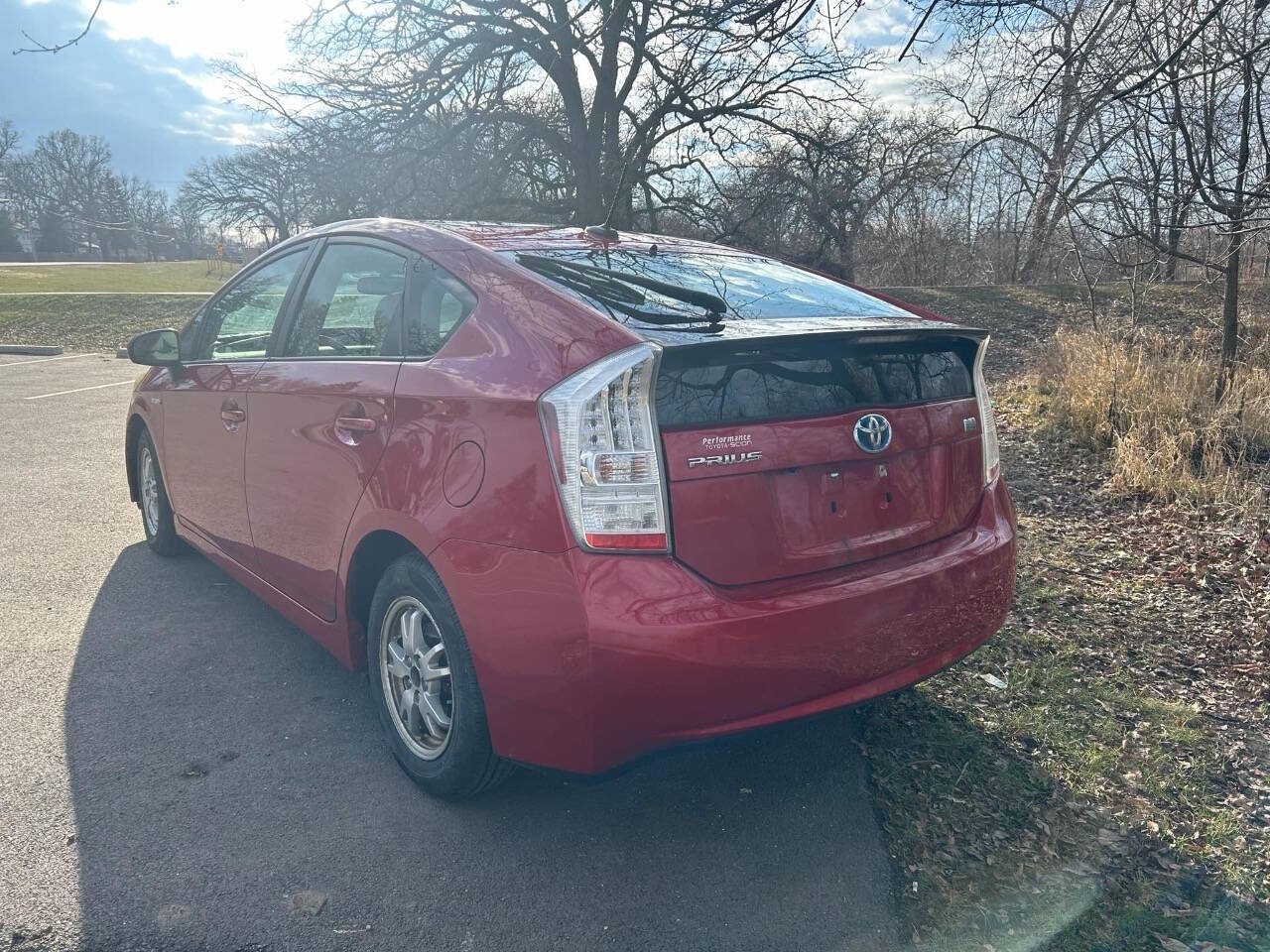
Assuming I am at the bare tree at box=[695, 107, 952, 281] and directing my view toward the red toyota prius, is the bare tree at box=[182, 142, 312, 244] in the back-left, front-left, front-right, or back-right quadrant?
back-right

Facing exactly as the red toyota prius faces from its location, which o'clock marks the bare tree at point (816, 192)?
The bare tree is roughly at 2 o'clock from the red toyota prius.

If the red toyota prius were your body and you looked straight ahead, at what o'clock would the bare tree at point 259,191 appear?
The bare tree is roughly at 1 o'clock from the red toyota prius.

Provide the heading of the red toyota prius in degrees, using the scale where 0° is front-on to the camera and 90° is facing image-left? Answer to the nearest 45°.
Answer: approximately 135°
